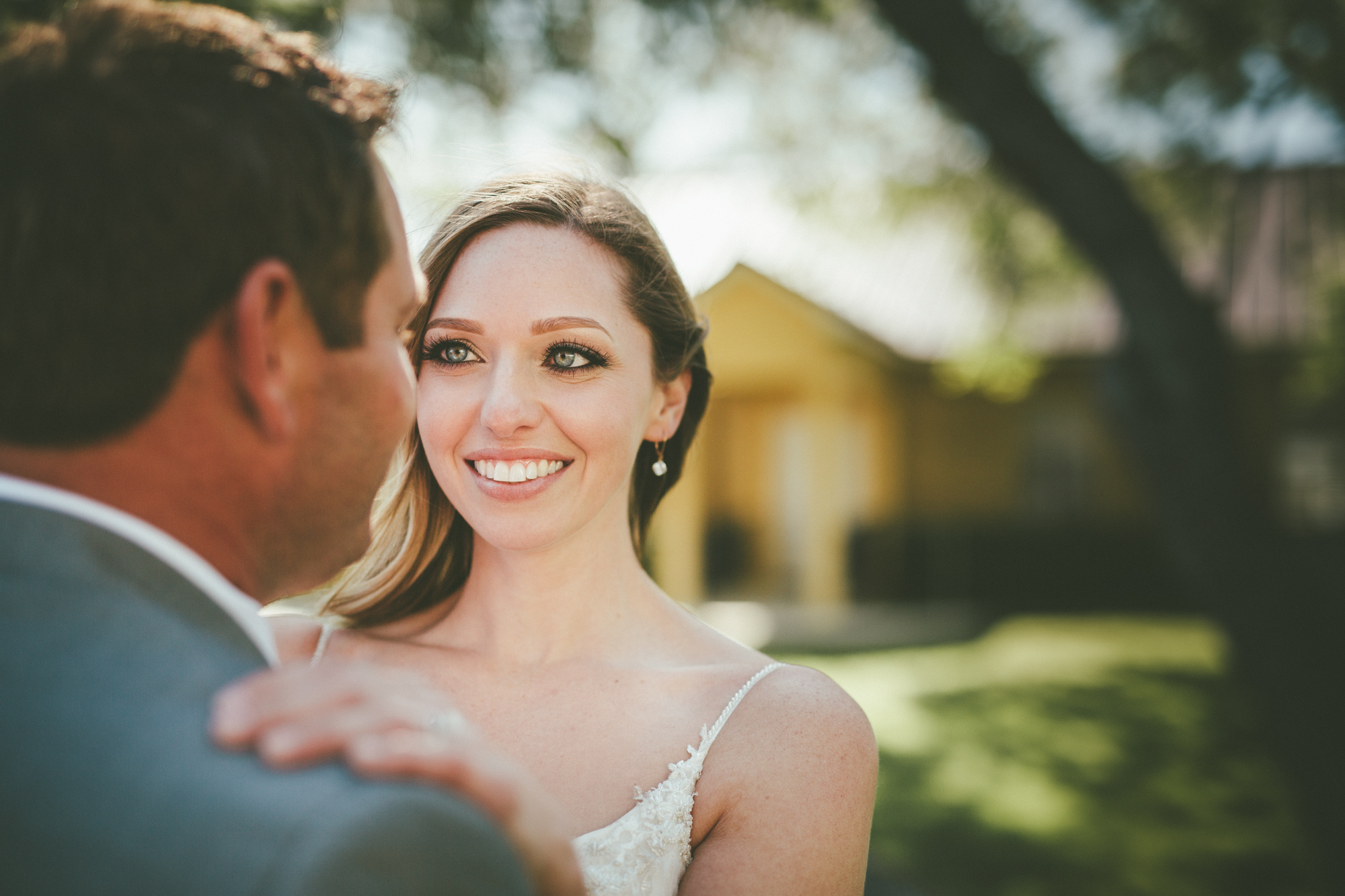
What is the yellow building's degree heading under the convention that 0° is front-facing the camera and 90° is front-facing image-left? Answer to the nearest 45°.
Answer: approximately 0°

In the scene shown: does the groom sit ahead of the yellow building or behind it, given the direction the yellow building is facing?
ahead

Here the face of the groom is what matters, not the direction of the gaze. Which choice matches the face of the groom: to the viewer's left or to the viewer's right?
to the viewer's right

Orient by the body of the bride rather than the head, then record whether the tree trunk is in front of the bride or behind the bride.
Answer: behind

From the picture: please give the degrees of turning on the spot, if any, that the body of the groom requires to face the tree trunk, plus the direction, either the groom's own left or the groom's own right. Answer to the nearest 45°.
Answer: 0° — they already face it

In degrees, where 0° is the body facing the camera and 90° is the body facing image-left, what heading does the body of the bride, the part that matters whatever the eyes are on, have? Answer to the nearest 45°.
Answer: approximately 45°

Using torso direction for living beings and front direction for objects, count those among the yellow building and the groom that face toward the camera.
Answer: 1

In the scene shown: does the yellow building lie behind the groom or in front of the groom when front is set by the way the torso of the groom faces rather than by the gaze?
in front

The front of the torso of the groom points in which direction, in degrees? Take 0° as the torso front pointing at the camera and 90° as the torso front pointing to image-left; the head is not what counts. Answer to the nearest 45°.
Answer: approximately 225°

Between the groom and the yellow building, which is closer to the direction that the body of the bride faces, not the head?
the groom

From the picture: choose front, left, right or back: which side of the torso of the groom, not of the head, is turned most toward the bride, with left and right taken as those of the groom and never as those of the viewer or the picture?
front

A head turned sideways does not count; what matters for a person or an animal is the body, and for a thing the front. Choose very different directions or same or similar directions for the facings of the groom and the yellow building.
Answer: very different directions

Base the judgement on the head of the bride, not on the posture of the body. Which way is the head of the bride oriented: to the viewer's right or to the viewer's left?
to the viewer's left
